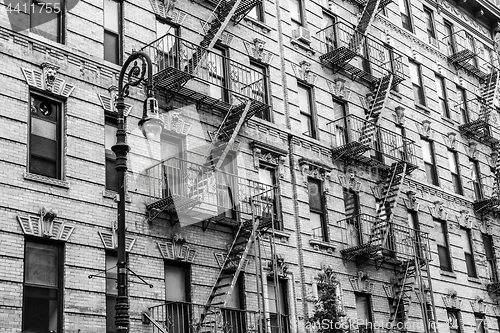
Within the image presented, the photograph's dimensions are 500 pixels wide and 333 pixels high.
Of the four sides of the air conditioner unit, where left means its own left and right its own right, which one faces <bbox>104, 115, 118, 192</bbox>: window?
right

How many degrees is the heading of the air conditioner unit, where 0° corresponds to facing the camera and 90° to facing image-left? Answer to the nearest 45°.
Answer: approximately 315°

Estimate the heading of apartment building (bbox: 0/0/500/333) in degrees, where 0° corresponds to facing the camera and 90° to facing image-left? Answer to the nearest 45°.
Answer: approximately 315°
